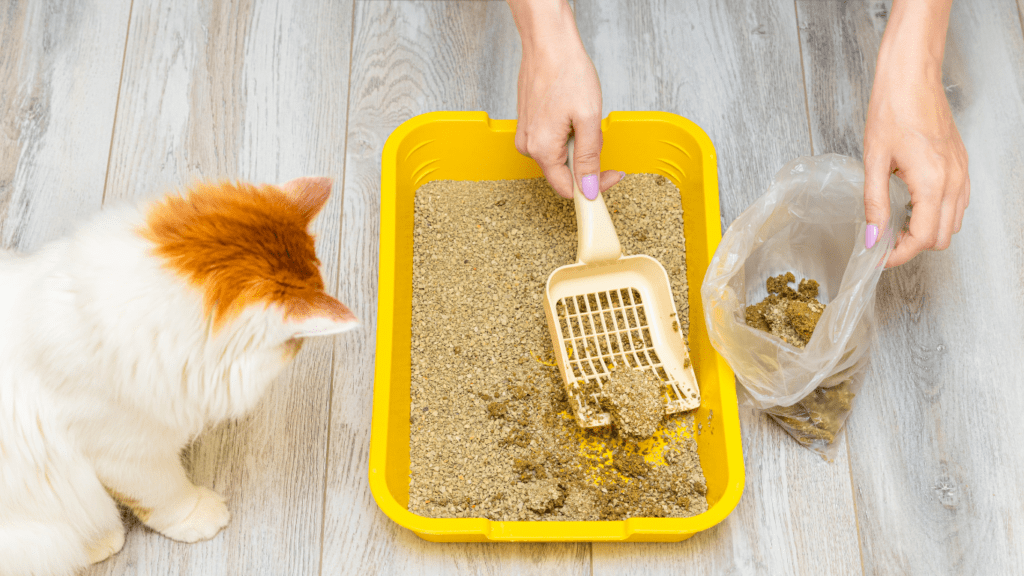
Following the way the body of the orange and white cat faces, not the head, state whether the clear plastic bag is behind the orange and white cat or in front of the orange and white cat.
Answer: in front

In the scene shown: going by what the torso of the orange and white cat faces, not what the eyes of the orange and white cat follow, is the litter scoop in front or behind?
in front

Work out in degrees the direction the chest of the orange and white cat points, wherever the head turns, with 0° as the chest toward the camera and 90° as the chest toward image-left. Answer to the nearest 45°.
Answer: approximately 270°
